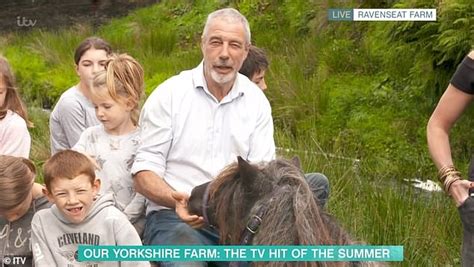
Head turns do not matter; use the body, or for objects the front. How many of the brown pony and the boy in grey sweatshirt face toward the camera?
1

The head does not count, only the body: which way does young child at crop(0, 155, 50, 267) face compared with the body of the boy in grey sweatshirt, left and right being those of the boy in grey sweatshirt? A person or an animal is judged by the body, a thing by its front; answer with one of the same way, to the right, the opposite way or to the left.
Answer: the same way

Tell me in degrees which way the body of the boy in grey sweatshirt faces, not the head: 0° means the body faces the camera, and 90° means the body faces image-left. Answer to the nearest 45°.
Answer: approximately 0°

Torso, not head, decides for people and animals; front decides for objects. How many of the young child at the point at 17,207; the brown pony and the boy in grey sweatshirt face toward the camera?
2

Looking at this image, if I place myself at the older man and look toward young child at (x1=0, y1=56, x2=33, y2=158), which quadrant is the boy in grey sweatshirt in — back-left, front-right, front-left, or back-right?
front-left

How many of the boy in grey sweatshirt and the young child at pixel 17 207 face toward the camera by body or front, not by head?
2

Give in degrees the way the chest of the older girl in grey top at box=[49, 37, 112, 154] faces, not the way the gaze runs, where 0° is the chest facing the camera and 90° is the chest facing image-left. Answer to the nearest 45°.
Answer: approximately 315°

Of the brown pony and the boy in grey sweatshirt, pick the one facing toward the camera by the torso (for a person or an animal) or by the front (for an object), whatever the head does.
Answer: the boy in grey sweatshirt

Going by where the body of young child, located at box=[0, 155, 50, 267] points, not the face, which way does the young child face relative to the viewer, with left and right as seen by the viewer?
facing the viewer

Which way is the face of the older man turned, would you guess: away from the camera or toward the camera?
toward the camera

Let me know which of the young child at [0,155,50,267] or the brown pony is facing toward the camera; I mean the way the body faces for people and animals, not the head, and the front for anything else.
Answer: the young child

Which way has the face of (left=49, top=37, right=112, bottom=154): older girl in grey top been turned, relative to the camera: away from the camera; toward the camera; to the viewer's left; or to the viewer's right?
toward the camera
